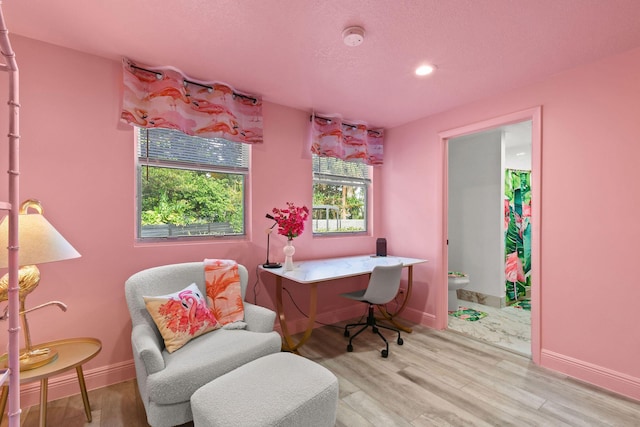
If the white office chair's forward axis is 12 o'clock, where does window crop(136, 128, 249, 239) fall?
The window is roughly at 10 o'clock from the white office chair.

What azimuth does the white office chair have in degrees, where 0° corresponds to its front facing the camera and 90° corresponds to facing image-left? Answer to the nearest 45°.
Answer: approximately 135°

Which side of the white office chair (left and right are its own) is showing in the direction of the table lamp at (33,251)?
left

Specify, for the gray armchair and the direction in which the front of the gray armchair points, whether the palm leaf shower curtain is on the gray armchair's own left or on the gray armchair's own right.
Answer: on the gray armchair's own left

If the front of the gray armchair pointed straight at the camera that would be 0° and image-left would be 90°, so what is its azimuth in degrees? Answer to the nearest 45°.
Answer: approximately 315°

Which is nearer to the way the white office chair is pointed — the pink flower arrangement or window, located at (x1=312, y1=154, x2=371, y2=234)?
the window

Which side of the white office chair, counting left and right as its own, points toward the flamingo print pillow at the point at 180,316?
left
